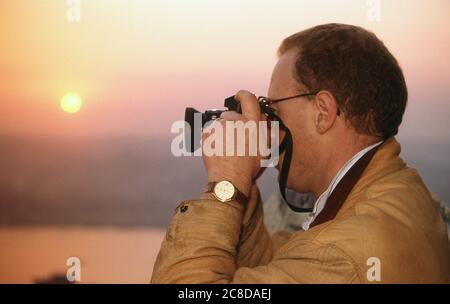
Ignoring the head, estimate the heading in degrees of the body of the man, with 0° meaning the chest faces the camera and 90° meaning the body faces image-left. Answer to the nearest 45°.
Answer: approximately 90°

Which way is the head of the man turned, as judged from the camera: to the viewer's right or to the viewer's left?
to the viewer's left
